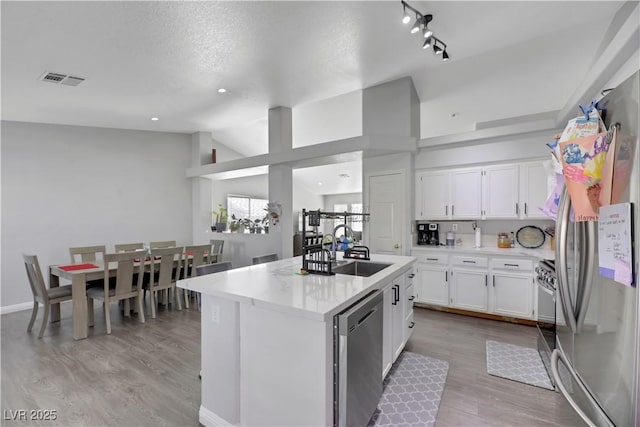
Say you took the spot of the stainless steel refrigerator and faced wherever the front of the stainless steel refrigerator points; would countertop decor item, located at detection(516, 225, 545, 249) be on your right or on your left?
on your right

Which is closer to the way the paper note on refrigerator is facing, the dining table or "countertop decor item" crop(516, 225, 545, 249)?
the dining table

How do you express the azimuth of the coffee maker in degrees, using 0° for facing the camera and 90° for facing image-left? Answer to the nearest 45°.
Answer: approximately 0°

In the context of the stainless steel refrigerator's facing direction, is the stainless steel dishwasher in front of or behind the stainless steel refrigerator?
in front

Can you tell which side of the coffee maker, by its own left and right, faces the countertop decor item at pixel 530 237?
left

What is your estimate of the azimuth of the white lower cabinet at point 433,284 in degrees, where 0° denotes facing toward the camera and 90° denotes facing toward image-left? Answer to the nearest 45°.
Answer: approximately 0°

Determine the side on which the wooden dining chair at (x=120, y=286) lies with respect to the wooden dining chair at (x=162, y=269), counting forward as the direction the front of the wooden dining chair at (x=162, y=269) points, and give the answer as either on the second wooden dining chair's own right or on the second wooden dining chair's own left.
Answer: on the second wooden dining chair's own left

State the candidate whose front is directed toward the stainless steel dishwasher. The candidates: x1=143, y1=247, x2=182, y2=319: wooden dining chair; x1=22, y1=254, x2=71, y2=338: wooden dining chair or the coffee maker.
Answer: the coffee maker
